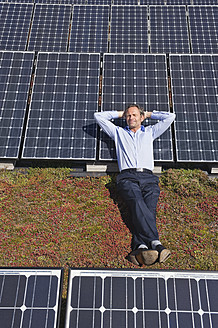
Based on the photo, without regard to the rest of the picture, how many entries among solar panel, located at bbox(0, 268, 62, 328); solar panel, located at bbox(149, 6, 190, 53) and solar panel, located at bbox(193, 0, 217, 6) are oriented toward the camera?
3

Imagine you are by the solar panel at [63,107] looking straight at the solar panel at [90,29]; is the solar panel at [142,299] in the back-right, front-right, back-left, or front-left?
back-right

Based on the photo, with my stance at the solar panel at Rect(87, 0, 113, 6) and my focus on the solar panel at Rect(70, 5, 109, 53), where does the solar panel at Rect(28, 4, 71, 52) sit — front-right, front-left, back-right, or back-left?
front-right

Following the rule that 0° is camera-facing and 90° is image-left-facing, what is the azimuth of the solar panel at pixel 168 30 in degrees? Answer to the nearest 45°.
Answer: approximately 0°

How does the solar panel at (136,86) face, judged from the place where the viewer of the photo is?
facing the viewer

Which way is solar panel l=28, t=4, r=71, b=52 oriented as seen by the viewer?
toward the camera

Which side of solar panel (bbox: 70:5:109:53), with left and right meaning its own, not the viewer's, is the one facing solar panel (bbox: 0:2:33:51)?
right

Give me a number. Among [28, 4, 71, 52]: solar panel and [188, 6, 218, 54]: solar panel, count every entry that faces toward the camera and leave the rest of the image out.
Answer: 2

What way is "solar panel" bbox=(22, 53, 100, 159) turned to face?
toward the camera

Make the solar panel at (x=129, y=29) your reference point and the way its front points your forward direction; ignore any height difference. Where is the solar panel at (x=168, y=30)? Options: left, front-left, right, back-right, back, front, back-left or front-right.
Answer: left

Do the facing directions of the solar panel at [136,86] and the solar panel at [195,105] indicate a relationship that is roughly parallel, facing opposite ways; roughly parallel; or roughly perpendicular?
roughly parallel
